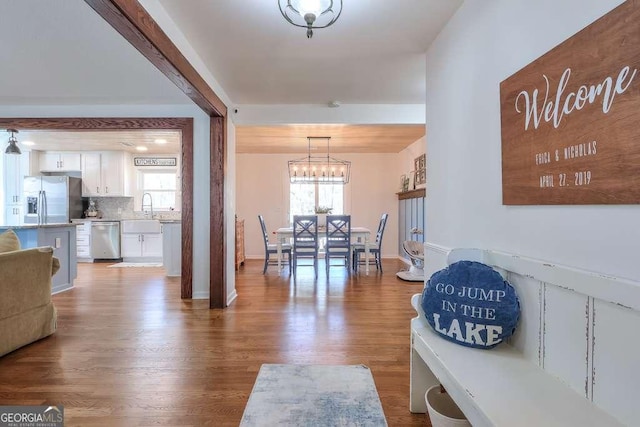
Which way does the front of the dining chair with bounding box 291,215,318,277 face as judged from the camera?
facing away from the viewer

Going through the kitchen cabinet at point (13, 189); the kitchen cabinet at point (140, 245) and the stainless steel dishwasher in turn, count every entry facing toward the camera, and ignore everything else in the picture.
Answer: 3

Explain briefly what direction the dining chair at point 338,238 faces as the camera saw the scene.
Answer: facing away from the viewer

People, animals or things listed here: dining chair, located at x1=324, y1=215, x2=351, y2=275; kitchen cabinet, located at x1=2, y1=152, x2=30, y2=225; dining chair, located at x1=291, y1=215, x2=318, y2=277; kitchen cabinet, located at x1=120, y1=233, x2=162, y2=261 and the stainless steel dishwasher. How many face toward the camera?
3

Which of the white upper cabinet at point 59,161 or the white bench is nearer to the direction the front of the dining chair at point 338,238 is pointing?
the white upper cabinet

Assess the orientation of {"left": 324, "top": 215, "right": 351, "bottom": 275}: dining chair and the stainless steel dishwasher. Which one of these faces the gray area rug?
the stainless steel dishwasher

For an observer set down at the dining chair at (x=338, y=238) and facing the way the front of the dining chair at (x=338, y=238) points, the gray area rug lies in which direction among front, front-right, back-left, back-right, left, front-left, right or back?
back

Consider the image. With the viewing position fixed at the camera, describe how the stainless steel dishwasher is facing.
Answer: facing the viewer

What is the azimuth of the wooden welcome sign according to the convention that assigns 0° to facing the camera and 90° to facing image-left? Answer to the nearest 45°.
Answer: approximately 45°

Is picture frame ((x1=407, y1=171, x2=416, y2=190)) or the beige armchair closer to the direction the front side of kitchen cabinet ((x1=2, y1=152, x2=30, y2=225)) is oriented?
the beige armchair

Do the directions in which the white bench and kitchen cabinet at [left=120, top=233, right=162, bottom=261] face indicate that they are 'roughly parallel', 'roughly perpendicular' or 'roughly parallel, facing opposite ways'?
roughly perpendicular

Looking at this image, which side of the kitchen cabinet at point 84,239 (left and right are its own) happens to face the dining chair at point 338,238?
left

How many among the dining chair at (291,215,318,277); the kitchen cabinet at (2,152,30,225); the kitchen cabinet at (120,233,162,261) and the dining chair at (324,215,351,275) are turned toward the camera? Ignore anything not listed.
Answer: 2

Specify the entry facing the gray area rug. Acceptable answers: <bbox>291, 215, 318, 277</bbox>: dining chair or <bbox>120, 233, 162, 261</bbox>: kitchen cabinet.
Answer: the kitchen cabinet

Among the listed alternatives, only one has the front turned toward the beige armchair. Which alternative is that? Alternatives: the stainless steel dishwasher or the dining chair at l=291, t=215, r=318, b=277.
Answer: the stainless steel dishwasher

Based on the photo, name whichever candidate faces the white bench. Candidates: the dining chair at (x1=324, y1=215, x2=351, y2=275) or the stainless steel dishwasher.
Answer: the stainless steel dishwasher

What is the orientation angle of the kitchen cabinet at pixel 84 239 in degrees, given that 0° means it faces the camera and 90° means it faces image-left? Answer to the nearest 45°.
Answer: approximately 45°

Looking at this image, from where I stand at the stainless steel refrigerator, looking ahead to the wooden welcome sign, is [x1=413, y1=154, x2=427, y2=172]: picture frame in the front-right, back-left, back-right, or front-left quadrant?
front-left

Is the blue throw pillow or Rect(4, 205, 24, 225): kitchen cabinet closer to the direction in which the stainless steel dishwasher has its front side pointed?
the blue throw pillow

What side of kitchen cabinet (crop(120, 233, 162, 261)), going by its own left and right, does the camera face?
front

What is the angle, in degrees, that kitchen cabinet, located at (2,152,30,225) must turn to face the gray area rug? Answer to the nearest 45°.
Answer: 0° — it already faces it
